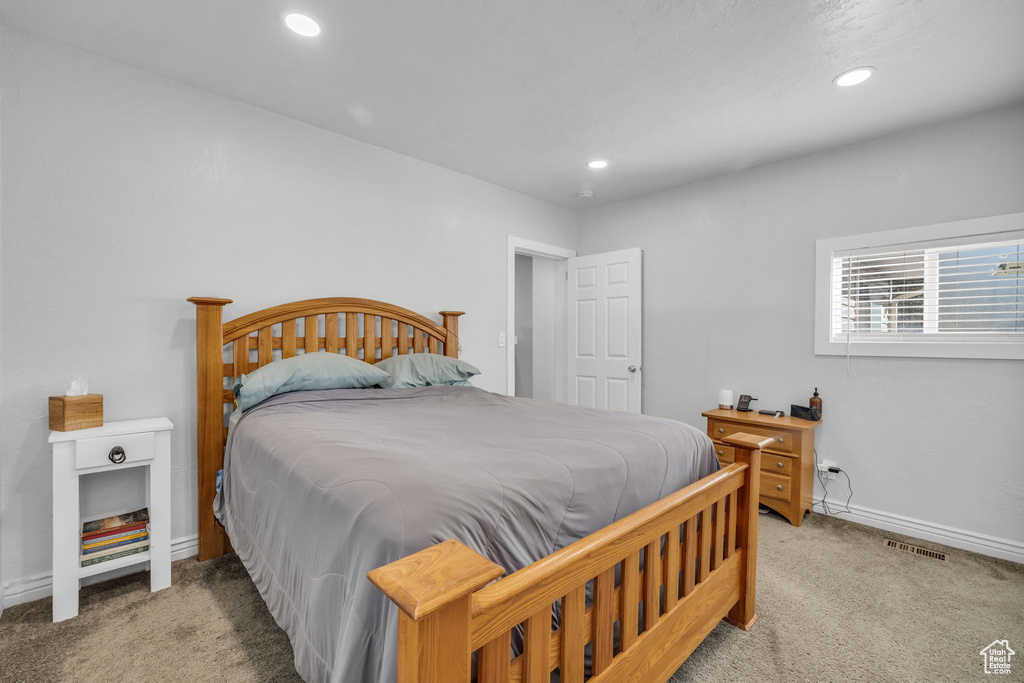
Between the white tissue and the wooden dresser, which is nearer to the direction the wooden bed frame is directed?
the wooden dresser

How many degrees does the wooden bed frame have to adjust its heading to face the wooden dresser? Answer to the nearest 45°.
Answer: approximately 90° to its left

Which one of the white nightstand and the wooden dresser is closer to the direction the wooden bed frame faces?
the wooden dresser

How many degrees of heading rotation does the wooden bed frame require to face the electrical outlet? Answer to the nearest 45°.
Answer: approximately 90° to its left

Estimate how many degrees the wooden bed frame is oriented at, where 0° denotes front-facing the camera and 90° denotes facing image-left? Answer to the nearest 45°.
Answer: approximately 315°
